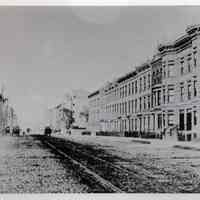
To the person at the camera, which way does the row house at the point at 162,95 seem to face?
facing the viewer and to the left of the viewer

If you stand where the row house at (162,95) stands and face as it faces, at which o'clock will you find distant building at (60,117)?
The distant building is roughly at 2 o'clock from the row house.

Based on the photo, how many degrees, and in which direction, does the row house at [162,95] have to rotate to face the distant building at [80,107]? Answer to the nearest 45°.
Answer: approximately 45° to its right

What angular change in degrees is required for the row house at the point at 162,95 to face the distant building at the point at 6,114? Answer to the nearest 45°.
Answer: approximately 45° to its right
